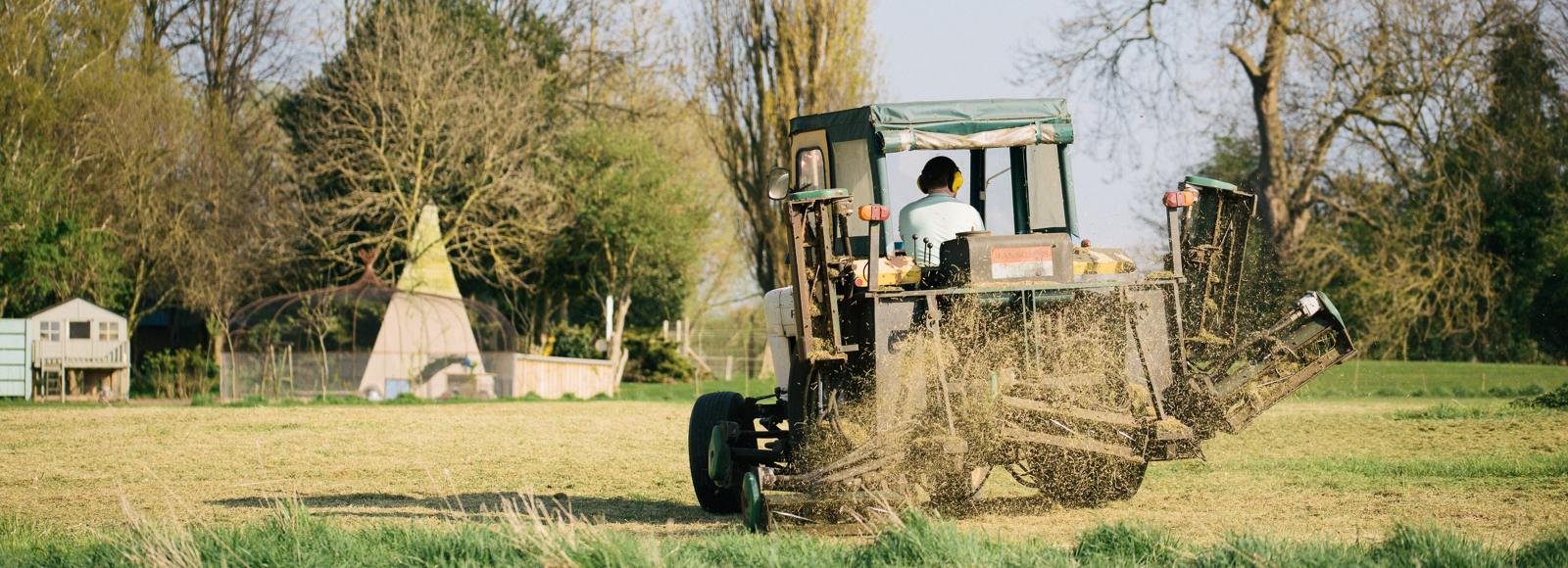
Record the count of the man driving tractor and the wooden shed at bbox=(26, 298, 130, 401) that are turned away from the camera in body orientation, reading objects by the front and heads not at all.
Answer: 1

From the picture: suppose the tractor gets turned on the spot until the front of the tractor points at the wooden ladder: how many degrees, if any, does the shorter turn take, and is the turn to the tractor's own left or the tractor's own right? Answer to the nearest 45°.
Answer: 0° — it already faces it

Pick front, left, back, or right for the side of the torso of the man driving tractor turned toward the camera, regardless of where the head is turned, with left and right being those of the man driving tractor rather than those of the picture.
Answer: back

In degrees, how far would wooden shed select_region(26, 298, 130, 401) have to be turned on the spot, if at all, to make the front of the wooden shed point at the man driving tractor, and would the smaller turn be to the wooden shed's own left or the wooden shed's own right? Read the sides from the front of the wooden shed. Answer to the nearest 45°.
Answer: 0° — it already faces them

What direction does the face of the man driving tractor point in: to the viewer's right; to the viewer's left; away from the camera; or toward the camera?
away from the camera

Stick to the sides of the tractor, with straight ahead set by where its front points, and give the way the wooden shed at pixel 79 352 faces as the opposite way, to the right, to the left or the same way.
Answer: the opposite way

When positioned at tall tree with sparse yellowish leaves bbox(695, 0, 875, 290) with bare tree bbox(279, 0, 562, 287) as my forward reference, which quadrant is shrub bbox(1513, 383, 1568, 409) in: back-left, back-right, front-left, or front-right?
back-left

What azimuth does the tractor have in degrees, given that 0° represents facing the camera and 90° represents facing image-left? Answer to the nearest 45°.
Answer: approximately 135°

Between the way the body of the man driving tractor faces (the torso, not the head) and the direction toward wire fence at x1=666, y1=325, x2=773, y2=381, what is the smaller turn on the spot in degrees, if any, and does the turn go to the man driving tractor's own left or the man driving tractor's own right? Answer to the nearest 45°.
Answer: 0° — they already face it
